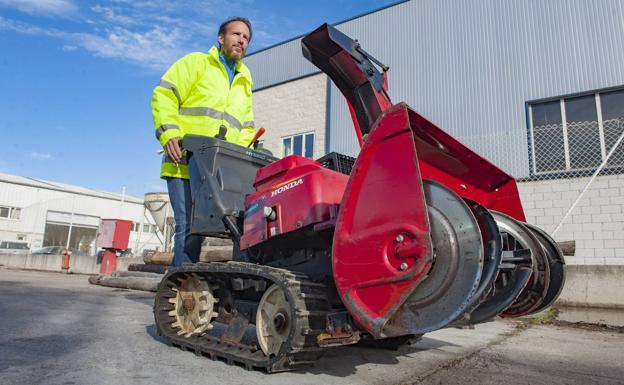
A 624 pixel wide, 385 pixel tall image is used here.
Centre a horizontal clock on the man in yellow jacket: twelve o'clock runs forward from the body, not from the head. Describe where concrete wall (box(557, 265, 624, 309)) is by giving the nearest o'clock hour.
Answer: The concrete wall is roughly at 10 o'clock from the man in yellow jacket.

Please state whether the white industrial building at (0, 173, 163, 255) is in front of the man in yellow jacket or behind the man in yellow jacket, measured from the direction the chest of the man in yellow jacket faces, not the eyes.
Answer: behind

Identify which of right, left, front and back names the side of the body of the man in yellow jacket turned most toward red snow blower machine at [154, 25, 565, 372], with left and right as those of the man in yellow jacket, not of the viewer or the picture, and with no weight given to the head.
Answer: front

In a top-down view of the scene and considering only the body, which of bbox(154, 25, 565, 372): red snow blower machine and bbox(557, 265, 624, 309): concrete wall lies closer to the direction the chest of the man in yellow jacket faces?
the red snow blower machine

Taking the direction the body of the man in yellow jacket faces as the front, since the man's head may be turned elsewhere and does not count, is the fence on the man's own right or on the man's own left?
on the man's own left

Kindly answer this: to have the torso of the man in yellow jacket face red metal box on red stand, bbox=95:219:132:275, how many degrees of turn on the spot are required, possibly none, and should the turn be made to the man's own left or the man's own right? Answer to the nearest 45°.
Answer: approximately 135° to the man's own left

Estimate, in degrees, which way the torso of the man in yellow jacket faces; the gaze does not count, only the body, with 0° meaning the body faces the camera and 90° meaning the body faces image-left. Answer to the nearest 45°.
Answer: approximately 315°

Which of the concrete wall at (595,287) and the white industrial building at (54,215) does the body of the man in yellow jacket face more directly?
the concrete wall
